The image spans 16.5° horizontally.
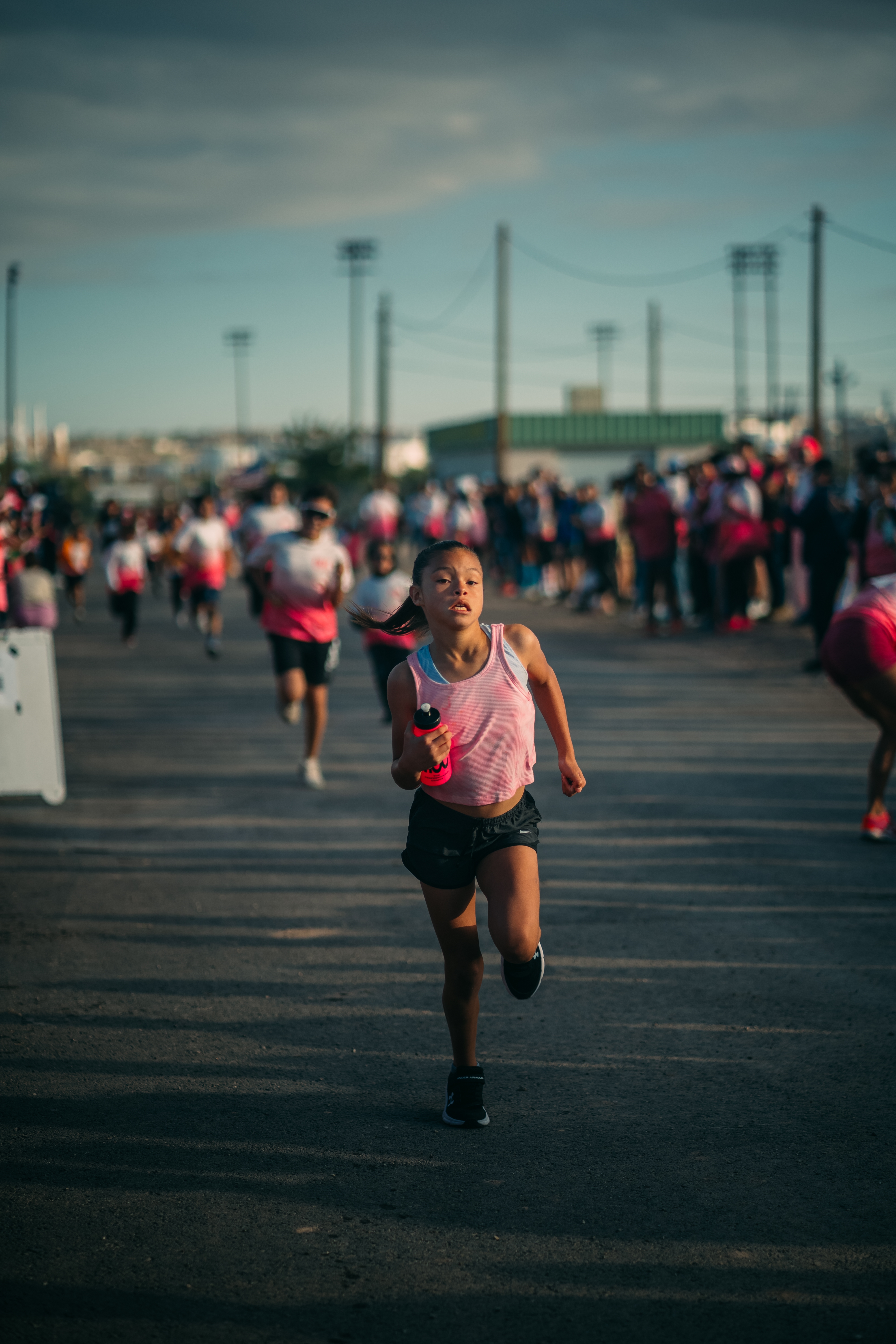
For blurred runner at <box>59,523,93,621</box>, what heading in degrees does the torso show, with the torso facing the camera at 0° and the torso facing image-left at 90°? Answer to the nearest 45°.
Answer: approximately 0°

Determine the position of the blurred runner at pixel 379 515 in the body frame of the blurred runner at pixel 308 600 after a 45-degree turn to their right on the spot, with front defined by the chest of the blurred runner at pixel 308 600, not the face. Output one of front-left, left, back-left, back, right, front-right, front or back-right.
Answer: back-right

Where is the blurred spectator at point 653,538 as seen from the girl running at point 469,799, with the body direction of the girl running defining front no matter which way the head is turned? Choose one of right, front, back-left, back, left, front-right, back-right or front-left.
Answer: back
